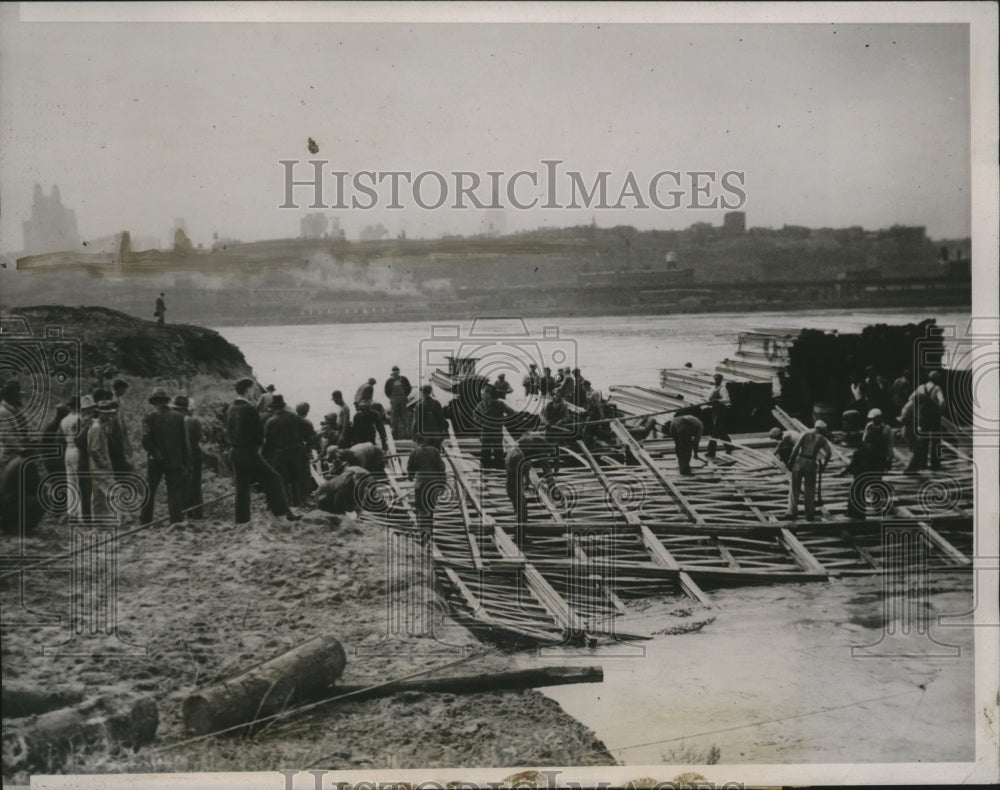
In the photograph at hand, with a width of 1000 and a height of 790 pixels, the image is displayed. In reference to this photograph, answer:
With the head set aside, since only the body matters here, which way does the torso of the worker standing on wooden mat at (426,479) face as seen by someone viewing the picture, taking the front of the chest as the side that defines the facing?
away from the camera

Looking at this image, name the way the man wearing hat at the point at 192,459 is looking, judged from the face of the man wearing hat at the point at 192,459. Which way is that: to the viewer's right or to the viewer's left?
to the viewer's right

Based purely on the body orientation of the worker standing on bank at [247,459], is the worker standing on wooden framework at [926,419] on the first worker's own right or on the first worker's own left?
on the first worker's own right

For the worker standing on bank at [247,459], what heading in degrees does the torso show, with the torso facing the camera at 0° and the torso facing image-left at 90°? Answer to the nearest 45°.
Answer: approximately 225°

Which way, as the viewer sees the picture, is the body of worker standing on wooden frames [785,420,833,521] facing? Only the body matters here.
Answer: away from the camera

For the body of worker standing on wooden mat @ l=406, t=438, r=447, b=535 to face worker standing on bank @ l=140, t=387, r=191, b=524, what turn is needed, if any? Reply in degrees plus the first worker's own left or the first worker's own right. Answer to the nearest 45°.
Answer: approximately 90° to the first worker's own left

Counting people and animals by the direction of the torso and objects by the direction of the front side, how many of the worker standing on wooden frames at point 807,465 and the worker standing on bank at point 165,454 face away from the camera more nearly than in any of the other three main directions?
2

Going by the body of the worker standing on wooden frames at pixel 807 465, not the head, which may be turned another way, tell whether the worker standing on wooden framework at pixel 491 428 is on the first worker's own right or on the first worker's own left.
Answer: on the first worker's own left
